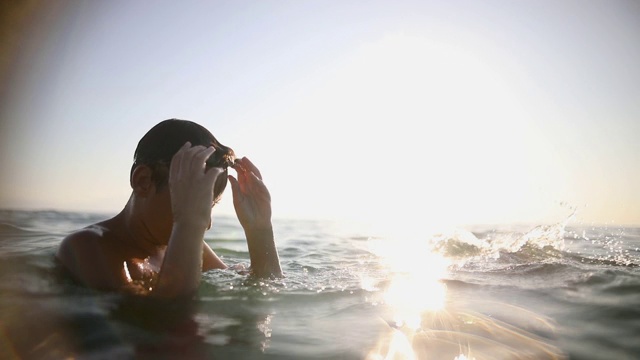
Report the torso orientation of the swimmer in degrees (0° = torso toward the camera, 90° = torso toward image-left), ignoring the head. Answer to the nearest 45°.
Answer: approximately 315°

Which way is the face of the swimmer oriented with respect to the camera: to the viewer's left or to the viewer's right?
to the viewer's right
